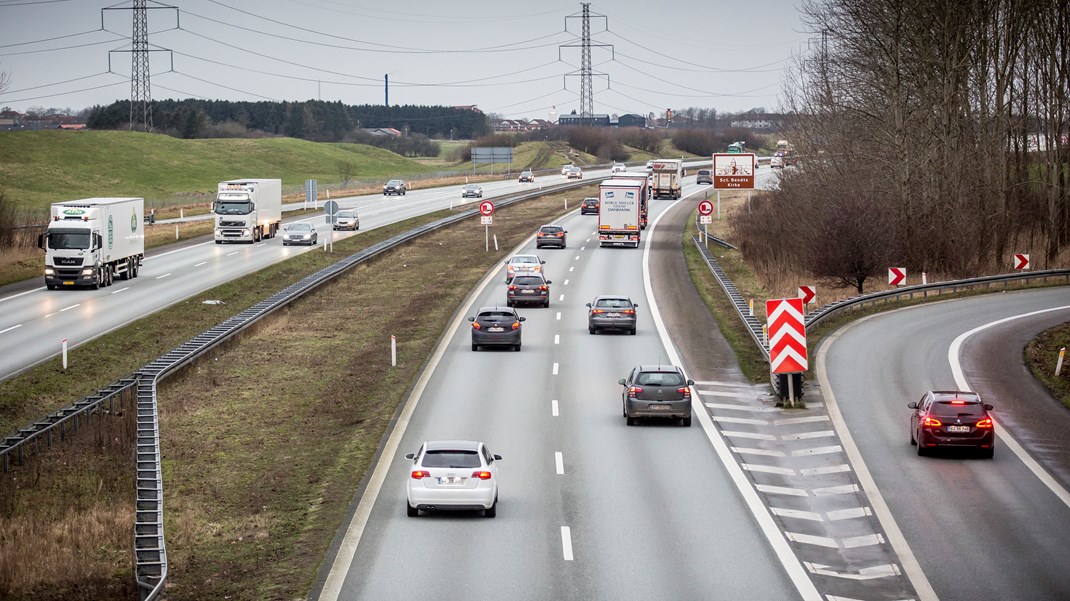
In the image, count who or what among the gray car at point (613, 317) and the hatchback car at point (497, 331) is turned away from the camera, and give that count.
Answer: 2

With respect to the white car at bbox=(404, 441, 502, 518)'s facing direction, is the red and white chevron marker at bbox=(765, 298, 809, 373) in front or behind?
in front

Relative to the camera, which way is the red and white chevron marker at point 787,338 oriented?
toward the camera

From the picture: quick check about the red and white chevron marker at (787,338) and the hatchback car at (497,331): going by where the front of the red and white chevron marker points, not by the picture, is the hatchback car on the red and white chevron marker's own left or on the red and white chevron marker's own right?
on the red and white chevron marker's own right

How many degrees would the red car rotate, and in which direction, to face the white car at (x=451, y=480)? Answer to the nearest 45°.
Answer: approximately 135° to its left

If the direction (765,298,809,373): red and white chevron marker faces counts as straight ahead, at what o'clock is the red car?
The red car is roughly at 11 o'clock from the red and white chevron marker.

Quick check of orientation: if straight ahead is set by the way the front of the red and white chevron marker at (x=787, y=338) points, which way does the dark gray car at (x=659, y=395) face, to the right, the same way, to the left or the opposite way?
the opposite way

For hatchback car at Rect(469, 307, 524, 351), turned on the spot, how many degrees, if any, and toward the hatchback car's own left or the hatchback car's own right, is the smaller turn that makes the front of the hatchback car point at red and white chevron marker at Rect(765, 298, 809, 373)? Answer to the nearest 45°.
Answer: approximately 135° to the hatchback car's own right

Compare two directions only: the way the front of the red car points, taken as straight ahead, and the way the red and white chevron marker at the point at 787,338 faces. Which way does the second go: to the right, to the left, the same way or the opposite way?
the opposite way

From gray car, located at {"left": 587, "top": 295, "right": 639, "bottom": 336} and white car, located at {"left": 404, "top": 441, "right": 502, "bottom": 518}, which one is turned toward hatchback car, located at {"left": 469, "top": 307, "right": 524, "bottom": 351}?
the white car

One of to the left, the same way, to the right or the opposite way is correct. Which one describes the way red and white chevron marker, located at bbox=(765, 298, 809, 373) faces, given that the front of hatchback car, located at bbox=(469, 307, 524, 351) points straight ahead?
the opposite way

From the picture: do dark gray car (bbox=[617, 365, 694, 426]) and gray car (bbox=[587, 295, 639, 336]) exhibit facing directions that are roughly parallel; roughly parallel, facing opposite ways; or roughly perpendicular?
roughly parallel

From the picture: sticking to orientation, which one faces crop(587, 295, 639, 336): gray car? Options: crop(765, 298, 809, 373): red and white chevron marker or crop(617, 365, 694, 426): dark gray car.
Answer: the dark gray car

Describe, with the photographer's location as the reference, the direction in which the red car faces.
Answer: facing away from the viewer

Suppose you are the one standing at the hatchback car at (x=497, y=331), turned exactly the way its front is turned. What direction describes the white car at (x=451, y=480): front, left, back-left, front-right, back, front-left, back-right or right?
back

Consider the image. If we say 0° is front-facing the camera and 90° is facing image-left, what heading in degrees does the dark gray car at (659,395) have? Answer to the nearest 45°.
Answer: approximately 180°

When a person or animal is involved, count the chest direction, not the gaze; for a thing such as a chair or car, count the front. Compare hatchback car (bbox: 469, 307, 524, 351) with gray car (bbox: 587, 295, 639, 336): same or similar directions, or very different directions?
same or similar directions

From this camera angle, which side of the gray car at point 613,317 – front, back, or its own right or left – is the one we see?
back

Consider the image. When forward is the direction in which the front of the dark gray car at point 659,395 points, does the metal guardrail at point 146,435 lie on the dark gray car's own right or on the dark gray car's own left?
on the dark gray car's own left

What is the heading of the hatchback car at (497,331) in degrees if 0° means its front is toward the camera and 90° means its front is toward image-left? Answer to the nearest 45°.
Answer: approximately 180°
